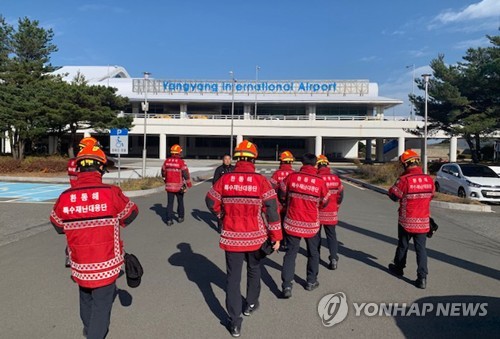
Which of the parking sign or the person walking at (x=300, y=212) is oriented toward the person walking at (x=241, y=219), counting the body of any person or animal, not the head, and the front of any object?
the parking sign

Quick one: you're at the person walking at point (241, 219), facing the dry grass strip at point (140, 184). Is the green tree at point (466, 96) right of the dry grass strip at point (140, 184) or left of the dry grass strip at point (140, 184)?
right

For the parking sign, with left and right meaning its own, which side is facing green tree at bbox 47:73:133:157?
back

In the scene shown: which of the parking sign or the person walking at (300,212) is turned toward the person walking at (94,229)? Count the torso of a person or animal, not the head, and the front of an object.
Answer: the parking sign

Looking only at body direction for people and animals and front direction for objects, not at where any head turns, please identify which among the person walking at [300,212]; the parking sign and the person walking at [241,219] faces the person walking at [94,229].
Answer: the parking sign

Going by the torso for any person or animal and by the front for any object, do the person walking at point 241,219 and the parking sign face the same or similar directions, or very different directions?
very different directions

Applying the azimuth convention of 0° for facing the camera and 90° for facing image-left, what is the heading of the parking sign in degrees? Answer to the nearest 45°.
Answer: approximately 0°

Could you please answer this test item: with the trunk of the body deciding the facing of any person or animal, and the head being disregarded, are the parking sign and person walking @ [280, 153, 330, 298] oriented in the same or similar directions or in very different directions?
very different directions

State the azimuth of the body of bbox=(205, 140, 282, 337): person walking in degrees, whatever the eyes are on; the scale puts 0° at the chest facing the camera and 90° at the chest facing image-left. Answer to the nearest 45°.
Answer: approximately 180°

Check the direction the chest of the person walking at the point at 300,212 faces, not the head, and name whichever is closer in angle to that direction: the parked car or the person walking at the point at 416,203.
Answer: the parked car
